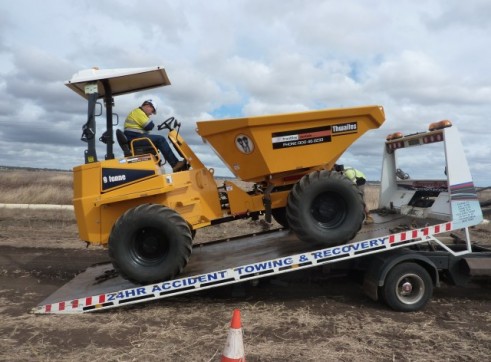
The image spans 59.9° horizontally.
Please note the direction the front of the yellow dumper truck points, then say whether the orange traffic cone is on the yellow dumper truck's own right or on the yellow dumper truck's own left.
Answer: on the yellow dumper truck's own right

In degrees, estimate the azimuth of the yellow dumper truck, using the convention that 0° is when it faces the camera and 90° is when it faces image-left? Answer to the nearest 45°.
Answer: approximately 270°
